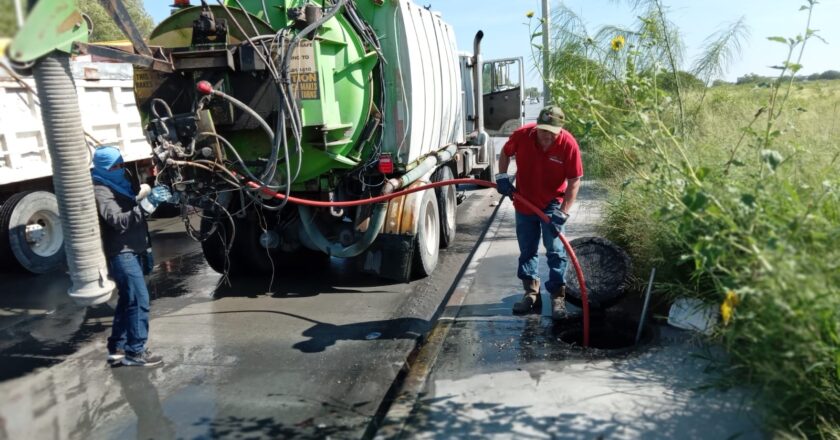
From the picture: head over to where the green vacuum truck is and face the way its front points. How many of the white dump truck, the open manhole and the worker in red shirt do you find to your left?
1

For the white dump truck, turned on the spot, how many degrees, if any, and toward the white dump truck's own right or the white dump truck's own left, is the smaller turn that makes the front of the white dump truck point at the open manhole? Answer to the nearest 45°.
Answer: approximately 90° to the white dump truck's own right

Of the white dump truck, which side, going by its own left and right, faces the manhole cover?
right

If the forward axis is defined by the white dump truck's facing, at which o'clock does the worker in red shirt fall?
The worker in red shirt is roughly at 3 o'clock from the white dump truck.

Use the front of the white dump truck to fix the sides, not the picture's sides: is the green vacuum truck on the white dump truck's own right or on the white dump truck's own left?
on the white dump truck's own right

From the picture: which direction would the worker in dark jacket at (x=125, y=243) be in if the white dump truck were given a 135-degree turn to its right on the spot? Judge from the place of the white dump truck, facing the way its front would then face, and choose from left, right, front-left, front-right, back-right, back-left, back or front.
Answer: front

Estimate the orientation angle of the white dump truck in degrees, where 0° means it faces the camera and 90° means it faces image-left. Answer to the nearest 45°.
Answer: approximately 225°

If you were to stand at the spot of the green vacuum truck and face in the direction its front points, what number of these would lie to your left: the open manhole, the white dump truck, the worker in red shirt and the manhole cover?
1

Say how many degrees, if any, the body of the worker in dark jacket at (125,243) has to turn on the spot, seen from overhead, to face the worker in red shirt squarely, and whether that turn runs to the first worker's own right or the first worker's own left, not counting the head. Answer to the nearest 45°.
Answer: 0° — they already face them

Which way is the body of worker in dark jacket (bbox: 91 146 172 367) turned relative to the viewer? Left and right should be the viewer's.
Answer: facing to the right of the viewer

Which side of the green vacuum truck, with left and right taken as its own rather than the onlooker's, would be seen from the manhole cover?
right
